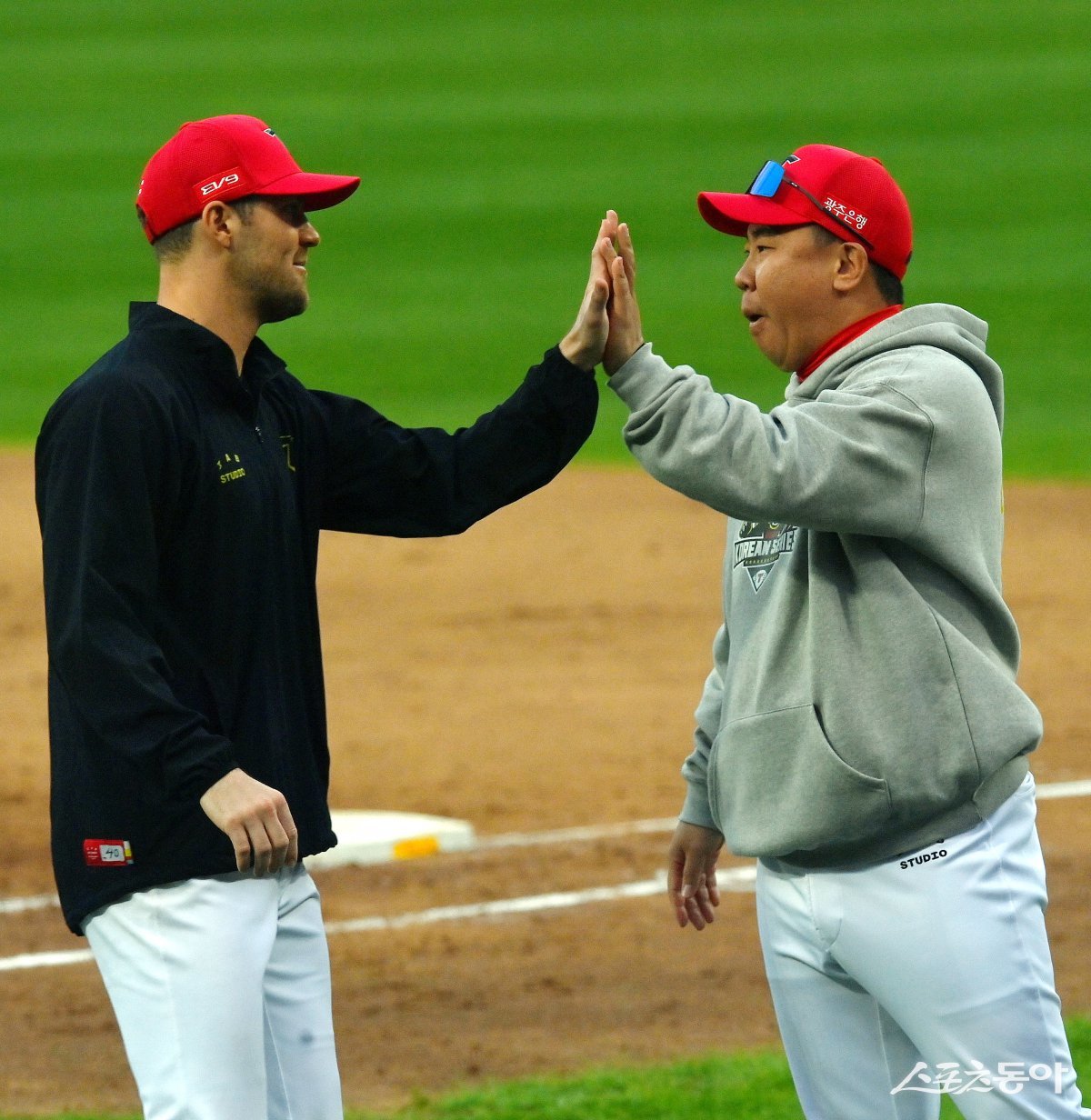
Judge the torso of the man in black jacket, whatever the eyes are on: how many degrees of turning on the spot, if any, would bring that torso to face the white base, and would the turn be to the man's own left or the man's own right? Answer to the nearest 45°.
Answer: approximately 135° to the man's own left

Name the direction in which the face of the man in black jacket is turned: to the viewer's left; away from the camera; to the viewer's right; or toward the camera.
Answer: to the viewer's right

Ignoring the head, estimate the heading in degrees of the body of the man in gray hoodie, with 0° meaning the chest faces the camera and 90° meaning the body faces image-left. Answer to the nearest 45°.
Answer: approximately 45°

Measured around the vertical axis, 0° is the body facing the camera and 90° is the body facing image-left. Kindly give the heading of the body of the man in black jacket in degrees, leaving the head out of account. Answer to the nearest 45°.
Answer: approximately 315°

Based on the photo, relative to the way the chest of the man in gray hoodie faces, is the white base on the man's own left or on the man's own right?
on the man's own right

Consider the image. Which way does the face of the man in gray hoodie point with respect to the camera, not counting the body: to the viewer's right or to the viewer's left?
to the viewer's left
